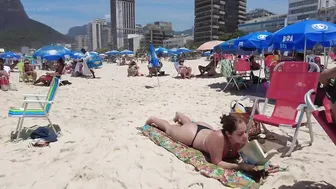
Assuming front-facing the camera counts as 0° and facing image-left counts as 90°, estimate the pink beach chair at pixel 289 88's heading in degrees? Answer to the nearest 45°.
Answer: approximately 45°

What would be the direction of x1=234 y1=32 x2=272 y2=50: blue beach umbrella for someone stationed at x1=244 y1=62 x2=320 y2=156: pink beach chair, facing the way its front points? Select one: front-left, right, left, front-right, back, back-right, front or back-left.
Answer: back-right

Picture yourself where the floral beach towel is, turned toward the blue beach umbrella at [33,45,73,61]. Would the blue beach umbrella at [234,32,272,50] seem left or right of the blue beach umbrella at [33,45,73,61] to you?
right

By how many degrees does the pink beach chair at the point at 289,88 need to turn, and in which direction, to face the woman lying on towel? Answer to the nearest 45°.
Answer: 0° — it already faces them

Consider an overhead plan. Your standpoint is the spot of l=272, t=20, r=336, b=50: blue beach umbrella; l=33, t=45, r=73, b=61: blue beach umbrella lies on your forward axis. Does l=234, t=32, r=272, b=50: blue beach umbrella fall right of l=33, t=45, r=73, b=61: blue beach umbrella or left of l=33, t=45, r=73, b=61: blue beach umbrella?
right
